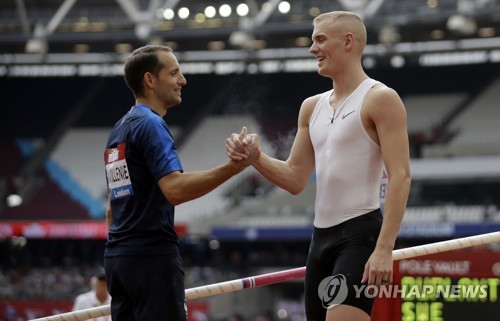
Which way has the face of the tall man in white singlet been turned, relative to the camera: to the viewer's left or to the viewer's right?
to the viewer's left

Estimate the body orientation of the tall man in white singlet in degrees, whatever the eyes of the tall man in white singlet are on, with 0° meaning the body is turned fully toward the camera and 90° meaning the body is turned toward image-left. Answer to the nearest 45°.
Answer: approximately 45°

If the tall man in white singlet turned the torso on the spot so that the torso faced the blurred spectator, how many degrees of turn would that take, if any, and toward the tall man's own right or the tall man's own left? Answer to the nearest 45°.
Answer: approximately 90° to the tall man's own right
